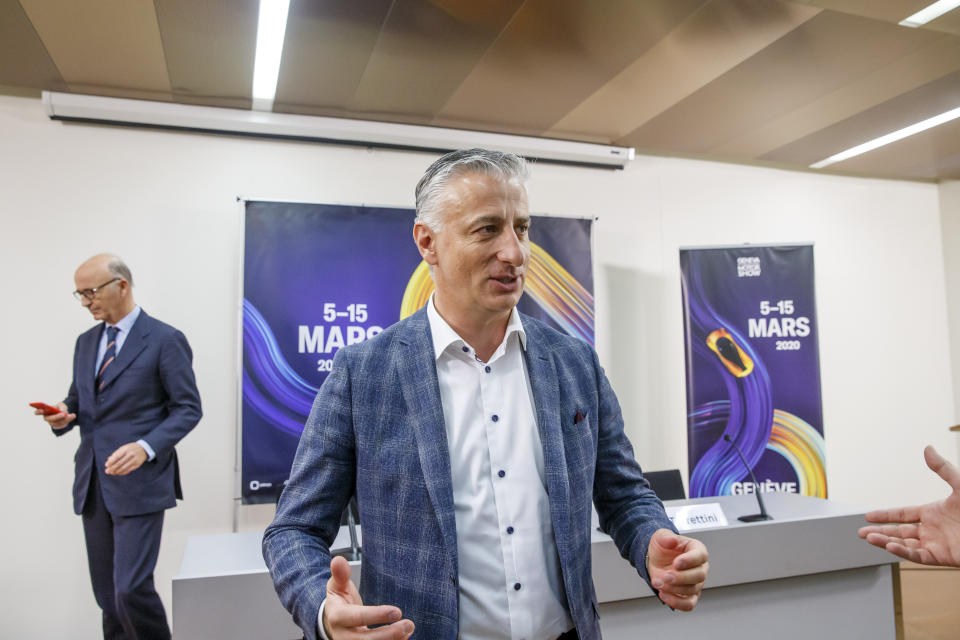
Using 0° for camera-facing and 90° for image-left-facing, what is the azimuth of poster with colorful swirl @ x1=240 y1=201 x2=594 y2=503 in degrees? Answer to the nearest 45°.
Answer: approximately 0°

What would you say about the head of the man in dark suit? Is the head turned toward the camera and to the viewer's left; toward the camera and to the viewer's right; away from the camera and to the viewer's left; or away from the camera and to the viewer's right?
toward the camera and to the viewer's left

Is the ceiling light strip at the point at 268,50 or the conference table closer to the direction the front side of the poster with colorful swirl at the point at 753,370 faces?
the conference table

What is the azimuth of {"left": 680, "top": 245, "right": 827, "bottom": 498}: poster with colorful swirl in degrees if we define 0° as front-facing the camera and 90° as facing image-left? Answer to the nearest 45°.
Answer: approximately 0°

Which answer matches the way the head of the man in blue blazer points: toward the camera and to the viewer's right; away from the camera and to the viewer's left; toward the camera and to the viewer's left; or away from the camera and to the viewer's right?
toward the camera and to the viewer's right

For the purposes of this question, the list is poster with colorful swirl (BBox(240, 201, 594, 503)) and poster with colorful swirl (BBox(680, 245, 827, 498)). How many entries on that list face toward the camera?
2

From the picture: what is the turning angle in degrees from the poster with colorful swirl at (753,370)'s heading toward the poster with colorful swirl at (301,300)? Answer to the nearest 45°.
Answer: approximately 45° to its right

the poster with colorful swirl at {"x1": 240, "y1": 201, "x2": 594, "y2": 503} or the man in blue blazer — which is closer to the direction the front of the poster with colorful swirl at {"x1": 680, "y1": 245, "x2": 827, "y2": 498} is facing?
the man in blue blazer

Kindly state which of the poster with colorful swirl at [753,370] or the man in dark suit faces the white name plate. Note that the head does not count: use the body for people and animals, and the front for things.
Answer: the poster with colorful swirl

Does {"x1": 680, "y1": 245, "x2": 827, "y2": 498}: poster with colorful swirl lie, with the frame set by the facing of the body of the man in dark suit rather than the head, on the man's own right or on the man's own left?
on the man's own left

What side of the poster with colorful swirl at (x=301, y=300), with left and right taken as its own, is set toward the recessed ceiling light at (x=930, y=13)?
left
